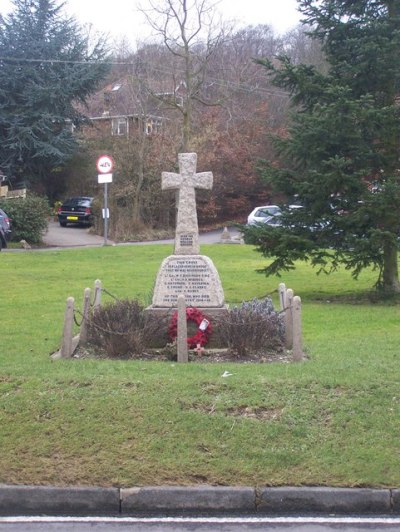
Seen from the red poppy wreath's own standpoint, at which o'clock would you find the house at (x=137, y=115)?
The house is roughly at 6 o'clock from the red poppy wreath.

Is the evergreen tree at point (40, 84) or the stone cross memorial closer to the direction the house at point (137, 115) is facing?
the stone cross memorial

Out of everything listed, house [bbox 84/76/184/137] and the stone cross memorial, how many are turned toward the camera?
2

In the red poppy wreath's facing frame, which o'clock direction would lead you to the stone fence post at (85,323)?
The stone fence post is roughly at 3 o'clock from the red poppy wreath.

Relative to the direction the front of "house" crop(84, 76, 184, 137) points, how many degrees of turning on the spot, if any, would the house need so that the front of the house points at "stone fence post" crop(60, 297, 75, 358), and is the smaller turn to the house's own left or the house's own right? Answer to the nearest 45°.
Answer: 0° — it already faces it

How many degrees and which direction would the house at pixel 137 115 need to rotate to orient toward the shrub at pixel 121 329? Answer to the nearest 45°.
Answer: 0° — it already faces it

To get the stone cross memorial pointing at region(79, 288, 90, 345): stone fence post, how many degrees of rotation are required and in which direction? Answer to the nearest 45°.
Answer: approximately 45° to its right

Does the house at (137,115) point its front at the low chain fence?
yes

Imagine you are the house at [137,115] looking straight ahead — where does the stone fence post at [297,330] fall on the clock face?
The stone fence post is roughly at 12 o'clock from the house.
